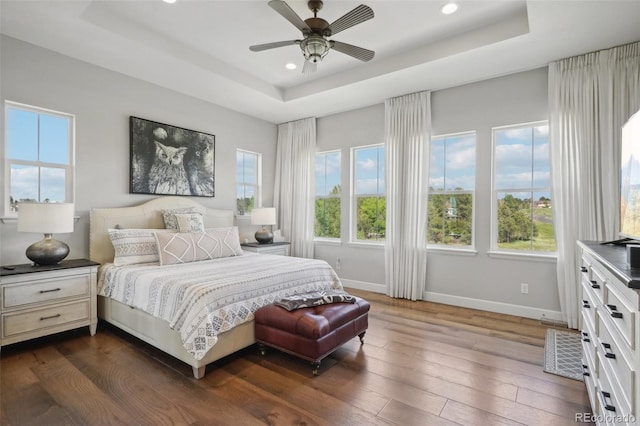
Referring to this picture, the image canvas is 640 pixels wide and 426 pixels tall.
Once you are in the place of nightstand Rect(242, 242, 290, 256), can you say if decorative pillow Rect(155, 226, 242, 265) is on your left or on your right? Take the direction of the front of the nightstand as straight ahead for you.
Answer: on your right

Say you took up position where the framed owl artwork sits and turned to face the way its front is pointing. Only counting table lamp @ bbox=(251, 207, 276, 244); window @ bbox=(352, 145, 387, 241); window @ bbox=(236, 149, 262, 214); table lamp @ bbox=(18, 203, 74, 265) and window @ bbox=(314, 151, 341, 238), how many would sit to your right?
1

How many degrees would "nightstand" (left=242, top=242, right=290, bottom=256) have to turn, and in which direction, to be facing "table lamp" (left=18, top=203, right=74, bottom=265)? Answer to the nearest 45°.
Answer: approximately 90° to its right

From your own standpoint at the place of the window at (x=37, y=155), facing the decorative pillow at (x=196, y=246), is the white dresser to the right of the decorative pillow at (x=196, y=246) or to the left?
right

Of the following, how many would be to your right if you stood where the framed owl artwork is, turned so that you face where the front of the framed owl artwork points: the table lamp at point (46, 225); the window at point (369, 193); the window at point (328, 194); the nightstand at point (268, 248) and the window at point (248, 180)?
1

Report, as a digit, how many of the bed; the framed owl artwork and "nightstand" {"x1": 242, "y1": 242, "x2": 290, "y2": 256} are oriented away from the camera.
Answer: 0

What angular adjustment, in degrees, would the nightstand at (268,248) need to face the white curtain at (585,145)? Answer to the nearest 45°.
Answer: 0° — it already faces it

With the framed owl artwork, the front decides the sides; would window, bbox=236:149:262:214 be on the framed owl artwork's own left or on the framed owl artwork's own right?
on the framed owl artwork's own left

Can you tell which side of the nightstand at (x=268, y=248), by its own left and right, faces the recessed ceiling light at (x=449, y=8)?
front

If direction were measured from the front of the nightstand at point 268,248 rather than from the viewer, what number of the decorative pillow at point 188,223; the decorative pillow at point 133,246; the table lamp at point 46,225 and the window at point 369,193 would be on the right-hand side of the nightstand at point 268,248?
3

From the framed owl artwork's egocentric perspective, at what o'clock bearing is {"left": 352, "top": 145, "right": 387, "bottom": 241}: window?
The window is roughly at 11 o'clock from the framed owl artwork.

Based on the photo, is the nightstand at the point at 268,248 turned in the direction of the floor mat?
yes

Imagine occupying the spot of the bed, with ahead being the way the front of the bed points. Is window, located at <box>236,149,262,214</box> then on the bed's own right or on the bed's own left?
on the bed's own left

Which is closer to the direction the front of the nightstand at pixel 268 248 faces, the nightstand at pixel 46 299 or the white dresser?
the white dresser

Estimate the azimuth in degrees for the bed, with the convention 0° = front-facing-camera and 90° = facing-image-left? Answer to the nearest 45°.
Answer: approximately 315°

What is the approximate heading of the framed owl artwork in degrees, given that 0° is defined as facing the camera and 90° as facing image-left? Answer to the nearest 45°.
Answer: approximately 315°
